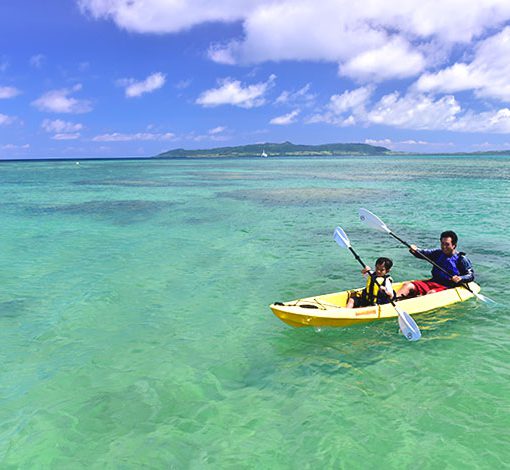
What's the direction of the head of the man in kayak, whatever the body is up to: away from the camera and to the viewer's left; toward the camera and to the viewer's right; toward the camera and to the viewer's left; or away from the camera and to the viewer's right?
toward the camera and to the viewer's left

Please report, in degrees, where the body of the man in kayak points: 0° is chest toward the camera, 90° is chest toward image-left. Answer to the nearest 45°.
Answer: approximately 45°

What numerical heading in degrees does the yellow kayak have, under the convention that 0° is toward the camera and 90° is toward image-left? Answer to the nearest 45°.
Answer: approximately 45°

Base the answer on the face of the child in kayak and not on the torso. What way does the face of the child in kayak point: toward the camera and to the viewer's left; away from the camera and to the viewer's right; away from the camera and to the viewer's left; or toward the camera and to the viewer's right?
toward the camera and to the viewer's left
